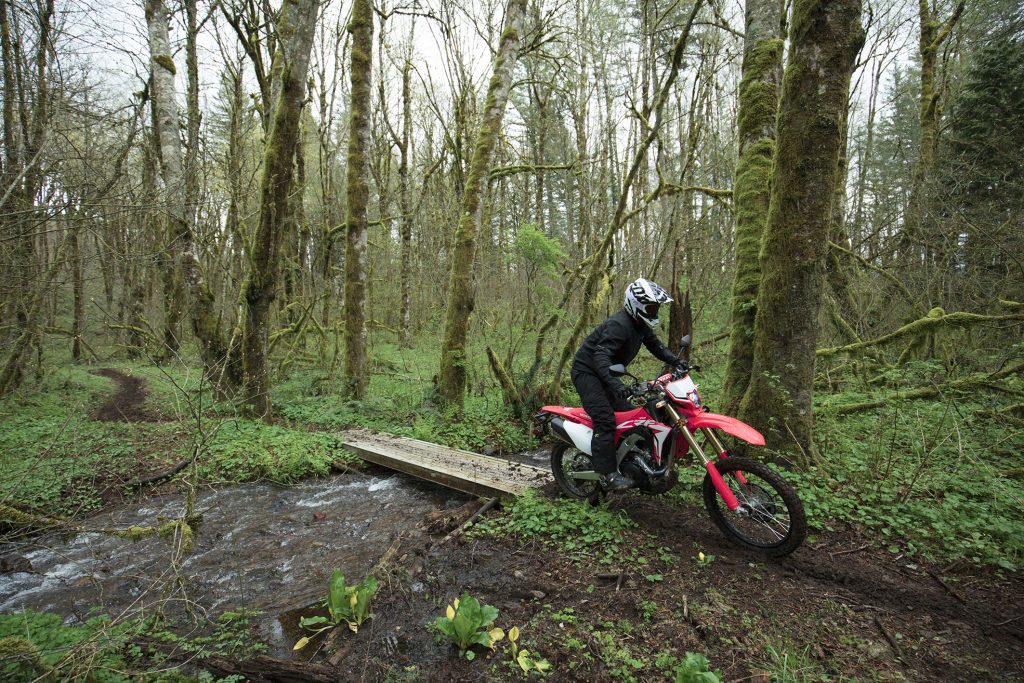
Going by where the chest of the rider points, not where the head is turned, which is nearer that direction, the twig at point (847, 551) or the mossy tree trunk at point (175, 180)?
the twig

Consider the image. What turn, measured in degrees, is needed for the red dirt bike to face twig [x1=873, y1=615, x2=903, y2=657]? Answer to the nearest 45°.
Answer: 0° — it already faces it

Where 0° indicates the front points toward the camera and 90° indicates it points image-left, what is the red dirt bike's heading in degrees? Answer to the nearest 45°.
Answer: approximately 315°

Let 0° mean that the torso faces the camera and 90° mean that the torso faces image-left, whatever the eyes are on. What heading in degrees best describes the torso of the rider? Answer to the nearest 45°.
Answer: approximately 315°

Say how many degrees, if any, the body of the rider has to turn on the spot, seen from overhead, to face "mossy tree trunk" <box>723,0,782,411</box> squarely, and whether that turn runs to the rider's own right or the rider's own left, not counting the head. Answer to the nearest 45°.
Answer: approximately 90° to the rider's own left

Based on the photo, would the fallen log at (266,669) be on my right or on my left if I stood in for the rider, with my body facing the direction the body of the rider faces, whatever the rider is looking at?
on my right

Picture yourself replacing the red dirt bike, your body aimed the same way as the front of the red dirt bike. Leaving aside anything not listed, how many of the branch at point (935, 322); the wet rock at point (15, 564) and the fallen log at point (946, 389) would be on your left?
2

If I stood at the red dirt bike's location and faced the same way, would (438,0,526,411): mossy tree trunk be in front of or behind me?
behind

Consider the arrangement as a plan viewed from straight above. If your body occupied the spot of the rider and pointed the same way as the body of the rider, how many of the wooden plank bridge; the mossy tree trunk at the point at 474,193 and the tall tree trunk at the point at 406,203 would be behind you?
3

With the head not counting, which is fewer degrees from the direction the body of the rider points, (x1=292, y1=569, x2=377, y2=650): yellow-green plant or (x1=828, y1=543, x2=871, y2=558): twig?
the twig

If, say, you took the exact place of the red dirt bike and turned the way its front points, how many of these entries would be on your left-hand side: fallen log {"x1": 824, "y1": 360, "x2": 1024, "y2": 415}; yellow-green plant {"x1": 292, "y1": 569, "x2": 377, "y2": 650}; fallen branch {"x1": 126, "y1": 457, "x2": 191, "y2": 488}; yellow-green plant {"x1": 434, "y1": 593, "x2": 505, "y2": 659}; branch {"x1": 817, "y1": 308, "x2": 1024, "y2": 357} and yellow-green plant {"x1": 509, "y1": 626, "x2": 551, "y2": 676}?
2

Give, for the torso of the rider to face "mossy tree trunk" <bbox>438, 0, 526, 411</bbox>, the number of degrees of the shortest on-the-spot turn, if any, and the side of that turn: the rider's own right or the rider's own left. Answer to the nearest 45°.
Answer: approximately 180°

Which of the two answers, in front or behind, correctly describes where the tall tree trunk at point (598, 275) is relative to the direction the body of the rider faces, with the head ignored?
behind

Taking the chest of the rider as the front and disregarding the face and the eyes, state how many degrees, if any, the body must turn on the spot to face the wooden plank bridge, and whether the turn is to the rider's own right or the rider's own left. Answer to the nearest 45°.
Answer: approximately 180°

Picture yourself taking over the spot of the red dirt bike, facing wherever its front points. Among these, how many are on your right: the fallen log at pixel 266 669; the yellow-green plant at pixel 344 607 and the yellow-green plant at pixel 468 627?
3
